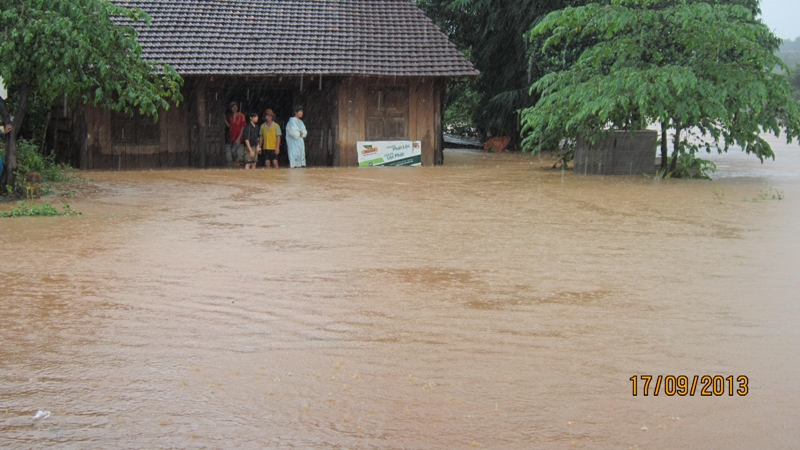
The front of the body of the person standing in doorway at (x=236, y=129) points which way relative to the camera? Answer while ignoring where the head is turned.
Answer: toward the camera

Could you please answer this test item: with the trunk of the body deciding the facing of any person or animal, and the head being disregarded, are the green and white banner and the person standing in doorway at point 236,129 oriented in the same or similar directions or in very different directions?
same or similar directions

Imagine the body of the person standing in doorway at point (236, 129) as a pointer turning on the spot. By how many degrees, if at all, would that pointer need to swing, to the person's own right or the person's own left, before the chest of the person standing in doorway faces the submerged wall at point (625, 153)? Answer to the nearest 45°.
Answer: approximately 45° to the person's own left

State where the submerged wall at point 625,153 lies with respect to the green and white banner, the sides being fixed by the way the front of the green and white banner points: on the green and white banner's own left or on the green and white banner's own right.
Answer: on the green and white banner's own left

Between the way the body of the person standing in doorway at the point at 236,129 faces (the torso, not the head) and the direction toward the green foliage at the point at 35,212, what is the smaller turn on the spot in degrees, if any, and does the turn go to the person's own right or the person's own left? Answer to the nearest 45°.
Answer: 0° — they already face it

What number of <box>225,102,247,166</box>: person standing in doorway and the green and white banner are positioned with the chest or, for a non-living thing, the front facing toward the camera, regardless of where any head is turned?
2

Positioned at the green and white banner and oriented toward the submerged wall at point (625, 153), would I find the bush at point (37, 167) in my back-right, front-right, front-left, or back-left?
back-right

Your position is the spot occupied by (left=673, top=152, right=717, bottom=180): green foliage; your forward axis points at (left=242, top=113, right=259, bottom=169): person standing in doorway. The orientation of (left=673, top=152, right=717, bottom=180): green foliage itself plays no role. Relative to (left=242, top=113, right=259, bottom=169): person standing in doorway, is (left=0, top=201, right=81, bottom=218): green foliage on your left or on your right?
left

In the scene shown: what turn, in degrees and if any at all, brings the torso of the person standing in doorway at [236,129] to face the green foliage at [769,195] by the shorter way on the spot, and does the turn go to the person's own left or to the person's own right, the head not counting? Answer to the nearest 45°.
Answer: approximately 45° to the person's own left

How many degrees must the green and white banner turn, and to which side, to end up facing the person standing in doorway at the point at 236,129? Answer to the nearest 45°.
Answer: approximately 90° to its right

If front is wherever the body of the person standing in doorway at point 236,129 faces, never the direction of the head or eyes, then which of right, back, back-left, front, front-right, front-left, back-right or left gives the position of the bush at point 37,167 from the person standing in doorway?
front-right

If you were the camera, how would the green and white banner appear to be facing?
facing the viewer

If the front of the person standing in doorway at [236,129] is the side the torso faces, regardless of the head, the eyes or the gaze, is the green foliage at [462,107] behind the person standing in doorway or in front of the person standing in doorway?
behind

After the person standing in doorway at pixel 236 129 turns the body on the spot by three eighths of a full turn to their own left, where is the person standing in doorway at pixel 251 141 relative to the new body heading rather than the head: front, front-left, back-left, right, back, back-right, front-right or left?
right

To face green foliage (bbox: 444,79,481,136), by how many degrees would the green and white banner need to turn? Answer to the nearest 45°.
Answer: approximately 180°

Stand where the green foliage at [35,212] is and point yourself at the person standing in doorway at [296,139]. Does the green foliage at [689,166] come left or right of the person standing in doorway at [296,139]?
right

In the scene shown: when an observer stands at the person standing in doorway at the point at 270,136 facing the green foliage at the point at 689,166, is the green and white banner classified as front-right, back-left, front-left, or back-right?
front-left
